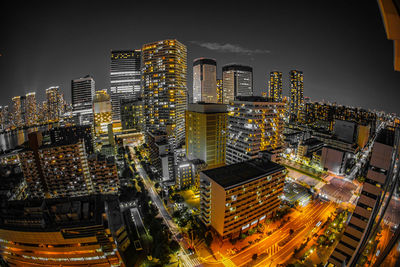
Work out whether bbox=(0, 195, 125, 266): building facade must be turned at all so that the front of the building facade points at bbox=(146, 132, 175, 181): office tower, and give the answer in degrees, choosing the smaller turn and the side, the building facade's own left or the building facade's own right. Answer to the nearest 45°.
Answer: approximately 135° to the building facade's own left

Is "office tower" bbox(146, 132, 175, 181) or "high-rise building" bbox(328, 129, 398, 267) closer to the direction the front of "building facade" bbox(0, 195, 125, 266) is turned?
the high-rise building

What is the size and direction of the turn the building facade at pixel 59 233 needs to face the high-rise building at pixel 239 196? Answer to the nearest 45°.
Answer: approximately 90° to its left

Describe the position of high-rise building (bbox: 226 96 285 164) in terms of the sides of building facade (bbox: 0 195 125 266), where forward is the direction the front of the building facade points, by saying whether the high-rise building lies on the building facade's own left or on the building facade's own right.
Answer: on the building facade's own left

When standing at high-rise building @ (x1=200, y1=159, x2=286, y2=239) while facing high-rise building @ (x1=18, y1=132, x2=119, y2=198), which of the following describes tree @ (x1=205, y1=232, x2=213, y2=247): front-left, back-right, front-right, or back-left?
front-left

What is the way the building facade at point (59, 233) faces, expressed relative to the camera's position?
facing the viewer

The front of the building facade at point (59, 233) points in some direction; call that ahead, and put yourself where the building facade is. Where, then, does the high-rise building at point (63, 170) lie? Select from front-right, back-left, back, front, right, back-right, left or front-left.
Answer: back

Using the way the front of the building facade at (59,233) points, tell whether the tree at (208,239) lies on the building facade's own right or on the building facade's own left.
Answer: on the building facade's own left

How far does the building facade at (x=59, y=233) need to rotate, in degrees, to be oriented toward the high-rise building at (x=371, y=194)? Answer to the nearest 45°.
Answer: approximately 45° to its left

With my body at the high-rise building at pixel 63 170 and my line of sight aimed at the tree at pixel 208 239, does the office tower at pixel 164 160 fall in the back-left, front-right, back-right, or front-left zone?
front-left
